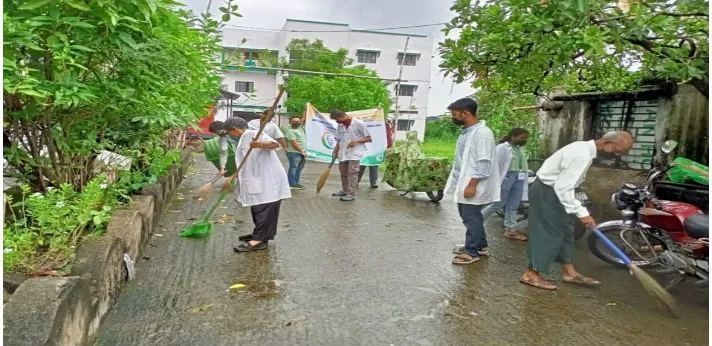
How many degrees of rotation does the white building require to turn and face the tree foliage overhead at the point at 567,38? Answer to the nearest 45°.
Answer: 0° — it already faces it

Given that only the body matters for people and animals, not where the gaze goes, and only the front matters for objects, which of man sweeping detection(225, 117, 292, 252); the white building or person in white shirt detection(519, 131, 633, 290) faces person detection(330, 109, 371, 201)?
the white building

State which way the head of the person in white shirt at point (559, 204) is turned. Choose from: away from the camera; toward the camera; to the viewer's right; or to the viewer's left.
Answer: to the viewer's right

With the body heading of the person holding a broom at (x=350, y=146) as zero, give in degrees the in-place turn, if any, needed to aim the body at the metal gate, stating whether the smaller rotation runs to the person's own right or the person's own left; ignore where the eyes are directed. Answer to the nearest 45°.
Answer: approximately 135° to the person's own left

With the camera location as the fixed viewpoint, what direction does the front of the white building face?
facing the viewer

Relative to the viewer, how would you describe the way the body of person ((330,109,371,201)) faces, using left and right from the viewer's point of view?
facing the viewer and to the left of the viewer

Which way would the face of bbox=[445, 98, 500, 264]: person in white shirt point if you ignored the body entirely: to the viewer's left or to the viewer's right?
to the viewer's left

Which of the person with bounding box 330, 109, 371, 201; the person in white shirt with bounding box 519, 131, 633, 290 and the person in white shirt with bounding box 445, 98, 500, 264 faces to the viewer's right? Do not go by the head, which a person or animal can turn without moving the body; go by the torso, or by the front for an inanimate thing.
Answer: the person in white shirt with bounding box 519, 131, 633, 290

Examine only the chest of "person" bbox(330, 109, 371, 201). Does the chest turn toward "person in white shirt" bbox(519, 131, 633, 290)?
no

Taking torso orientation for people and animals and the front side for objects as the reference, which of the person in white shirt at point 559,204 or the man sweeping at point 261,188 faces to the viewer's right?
the person in white shirt

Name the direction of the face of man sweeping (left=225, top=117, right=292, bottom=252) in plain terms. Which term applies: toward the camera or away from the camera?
toward the camera

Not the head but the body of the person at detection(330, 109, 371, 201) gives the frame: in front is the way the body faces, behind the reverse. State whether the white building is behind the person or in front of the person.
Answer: behind

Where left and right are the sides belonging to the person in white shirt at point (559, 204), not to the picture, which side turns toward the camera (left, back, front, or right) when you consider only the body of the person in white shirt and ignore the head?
right
